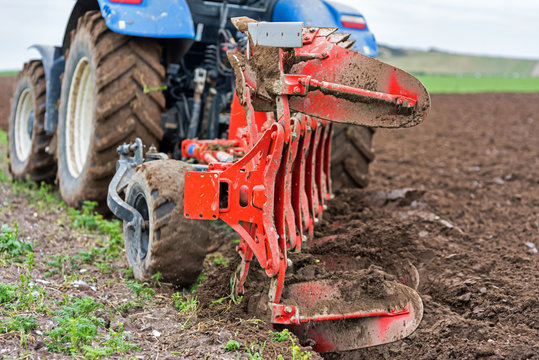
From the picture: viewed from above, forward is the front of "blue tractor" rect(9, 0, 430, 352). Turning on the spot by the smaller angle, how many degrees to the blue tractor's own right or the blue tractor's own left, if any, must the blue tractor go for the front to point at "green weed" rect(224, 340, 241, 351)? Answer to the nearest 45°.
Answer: approximately 135° to the blue tractor's own left

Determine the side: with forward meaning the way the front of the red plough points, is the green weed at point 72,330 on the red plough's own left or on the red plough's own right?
on the red plough's own left

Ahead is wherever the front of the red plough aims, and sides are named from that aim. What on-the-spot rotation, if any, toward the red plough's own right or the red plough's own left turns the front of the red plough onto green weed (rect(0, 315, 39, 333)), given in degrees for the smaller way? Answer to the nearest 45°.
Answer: approximately 90° to the red plough's own left

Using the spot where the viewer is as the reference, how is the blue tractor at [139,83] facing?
facing away from the viewer and to the left of the viewer

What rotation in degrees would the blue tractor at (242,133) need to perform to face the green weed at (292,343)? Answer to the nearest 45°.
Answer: approximately 135° to its left

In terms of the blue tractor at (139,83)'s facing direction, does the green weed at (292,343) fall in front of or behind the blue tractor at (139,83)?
behind

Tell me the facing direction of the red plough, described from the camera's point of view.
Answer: facing away from the viewer and to the left of the viewer

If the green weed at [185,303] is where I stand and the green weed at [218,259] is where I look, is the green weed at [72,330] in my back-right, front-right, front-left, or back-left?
back-left

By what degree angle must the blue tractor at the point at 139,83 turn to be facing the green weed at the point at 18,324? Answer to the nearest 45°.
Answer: approximately 135° to its left
